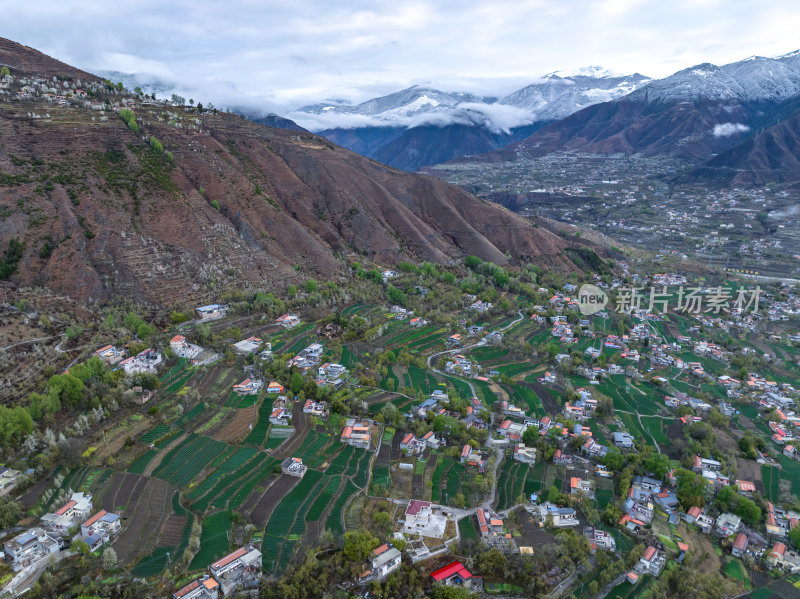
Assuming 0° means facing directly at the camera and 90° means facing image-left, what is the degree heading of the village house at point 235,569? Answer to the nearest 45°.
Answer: approximately 315°

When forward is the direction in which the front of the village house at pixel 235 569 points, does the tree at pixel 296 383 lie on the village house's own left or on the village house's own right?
on the village house's own left

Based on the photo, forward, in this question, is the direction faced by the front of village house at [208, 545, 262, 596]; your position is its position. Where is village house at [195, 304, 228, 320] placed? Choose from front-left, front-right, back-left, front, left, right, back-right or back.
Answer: back-left

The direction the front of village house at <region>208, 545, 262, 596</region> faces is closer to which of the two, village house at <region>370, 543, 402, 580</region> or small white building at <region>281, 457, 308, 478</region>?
the village house

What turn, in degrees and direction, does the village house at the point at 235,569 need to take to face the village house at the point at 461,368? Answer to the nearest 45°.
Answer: approximately 90° to its left

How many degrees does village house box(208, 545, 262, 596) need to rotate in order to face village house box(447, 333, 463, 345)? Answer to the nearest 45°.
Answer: approximately 90° to its left

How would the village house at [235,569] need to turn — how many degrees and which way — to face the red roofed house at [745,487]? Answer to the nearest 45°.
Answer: approximately 45° to its left

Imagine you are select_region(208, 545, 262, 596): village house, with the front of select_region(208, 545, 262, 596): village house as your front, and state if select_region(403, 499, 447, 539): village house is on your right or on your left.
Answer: on your left

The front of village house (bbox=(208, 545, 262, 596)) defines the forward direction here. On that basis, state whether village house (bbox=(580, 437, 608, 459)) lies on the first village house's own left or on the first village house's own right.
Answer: on the first village house's own left

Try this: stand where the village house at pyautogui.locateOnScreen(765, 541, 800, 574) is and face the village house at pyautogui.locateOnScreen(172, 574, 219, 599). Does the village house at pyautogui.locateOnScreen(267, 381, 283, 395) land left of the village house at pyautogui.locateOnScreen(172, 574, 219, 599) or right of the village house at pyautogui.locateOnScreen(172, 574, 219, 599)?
right
